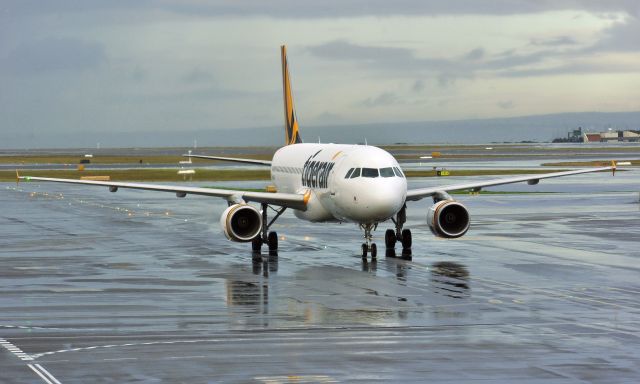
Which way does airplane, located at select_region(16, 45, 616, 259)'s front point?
toward the camera
